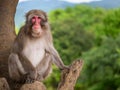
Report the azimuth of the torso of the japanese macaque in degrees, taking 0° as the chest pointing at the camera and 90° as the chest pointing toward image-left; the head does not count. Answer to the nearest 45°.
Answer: approximately 0°

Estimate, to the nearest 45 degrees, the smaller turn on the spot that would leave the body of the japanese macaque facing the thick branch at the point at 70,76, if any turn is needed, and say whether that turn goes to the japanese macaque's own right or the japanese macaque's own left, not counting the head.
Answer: approximately 45° to the japanese macaque's own left

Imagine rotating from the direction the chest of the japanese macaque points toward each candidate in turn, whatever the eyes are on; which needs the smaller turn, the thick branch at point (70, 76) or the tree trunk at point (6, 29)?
the thick branch
